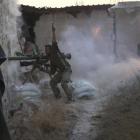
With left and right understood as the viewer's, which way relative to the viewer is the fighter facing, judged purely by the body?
facing away from the viewer and to the left of the viewer
